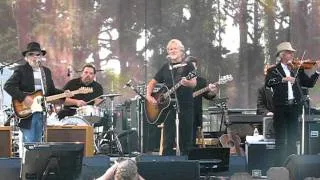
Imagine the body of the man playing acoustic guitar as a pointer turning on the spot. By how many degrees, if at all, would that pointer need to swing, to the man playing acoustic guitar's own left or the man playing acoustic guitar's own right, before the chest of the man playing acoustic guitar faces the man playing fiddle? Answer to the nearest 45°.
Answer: approximately 90° to the man playing acoustic guitar's own left

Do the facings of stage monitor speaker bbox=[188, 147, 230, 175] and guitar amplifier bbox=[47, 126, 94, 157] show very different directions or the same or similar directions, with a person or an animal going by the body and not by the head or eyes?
very different directions

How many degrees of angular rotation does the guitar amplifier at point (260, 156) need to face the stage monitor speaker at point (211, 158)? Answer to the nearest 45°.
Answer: approximately 45° to its right

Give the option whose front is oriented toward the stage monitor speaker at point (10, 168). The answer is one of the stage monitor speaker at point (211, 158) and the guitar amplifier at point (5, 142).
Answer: the guitar amplifier

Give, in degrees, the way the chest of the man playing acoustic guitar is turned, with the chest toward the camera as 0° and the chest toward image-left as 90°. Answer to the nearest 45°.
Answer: approximately 0°

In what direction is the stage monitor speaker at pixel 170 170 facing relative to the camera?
away from the camera

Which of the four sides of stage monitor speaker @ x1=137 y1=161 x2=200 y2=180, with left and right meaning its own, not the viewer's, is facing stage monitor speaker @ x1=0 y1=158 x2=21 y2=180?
left

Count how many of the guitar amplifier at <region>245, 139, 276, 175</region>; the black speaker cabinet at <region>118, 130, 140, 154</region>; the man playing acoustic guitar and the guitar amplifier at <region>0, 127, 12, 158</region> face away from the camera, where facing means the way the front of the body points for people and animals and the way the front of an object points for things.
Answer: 0

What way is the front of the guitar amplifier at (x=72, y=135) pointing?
toward the camera

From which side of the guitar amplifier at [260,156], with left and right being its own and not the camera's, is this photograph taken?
front

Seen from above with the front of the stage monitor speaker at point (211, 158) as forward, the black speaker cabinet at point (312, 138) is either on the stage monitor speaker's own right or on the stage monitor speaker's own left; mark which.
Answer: on the stage monitor speaker's own right

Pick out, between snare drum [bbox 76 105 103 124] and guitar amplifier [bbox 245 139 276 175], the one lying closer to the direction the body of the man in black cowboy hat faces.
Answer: the guitar amplifier

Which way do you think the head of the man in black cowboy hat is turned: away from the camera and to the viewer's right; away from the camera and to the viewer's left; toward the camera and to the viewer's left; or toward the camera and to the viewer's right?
toward the camera and to the viewer's right

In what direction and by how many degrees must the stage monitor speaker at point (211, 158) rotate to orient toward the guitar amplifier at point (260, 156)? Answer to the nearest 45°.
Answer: approximately 45° to its right

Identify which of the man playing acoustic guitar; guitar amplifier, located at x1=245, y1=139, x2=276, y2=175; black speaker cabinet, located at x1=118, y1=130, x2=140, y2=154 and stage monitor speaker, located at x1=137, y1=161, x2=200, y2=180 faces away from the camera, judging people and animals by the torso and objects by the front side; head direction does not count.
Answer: the stage monitor speaker

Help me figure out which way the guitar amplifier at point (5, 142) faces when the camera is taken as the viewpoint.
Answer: facing the viewer

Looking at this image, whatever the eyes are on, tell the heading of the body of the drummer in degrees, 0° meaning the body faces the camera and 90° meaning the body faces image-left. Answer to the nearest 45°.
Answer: approximately 0°

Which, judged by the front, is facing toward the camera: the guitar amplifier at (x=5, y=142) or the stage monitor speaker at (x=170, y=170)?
the guitar amplifier
